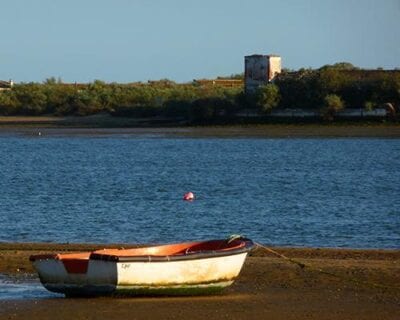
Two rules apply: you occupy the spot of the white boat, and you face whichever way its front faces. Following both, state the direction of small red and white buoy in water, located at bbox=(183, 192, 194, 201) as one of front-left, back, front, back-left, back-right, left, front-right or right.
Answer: front-left

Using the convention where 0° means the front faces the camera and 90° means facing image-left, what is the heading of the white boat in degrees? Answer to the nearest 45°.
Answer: approximately 225°
